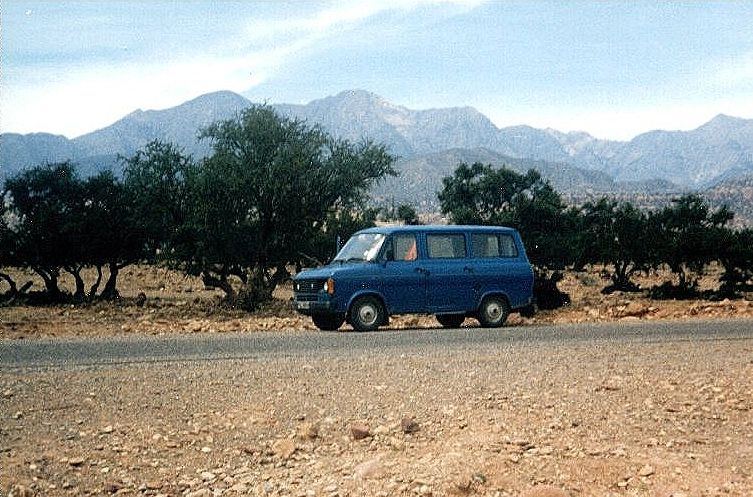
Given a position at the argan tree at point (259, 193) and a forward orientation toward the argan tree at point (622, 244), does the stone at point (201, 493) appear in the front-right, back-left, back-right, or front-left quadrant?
back-right

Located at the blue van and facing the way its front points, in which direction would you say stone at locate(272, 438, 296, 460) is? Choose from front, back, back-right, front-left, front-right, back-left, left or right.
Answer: front-left

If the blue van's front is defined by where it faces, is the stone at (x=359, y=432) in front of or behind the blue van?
in front

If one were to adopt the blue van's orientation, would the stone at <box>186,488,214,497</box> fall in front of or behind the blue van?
in front

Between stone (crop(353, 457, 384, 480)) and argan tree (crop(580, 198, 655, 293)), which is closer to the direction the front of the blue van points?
the stone

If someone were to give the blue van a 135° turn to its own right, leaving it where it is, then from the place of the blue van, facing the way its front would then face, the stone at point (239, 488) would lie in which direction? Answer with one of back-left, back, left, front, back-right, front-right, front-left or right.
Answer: back

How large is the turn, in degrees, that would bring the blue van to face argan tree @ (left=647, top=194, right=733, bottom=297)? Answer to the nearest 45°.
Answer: approximately 180°

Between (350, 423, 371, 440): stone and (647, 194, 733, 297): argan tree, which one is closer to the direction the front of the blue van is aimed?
the stone

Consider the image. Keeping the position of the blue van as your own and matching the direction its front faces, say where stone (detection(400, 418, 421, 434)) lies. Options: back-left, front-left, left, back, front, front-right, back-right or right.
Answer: front-left

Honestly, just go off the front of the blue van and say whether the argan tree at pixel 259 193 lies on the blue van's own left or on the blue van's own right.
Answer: on the blue van's own right

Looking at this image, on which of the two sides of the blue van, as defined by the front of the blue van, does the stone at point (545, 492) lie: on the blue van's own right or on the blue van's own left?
on the blue van's own left

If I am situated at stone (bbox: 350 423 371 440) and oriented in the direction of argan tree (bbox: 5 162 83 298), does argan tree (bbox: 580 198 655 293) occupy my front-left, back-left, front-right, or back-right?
front-right
